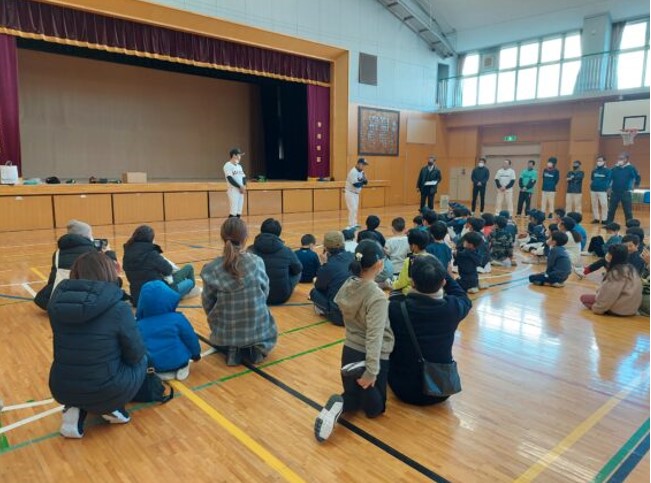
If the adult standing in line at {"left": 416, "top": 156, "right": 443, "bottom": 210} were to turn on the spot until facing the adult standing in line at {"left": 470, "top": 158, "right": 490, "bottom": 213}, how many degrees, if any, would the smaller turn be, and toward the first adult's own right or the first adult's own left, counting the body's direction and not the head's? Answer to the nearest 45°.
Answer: approximately 135° to the first adult's own left

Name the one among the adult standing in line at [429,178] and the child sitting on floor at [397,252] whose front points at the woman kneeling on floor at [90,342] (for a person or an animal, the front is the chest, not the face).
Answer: the adult standing in line

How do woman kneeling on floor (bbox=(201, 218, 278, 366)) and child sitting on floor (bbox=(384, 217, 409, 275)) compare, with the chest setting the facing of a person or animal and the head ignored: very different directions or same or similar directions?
same or similar directions

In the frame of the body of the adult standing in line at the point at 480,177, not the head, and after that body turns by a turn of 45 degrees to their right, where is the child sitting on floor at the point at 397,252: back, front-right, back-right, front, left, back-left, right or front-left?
front-left

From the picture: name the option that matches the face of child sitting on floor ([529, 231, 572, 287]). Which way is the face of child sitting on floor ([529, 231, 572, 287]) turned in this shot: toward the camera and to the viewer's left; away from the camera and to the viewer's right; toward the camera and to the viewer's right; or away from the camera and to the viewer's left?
away from the camera and to the viewer's left

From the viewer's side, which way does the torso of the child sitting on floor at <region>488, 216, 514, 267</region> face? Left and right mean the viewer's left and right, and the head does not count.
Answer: facing away from the viewer

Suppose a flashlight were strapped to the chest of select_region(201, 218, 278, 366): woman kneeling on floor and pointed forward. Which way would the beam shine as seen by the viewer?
away from the camera

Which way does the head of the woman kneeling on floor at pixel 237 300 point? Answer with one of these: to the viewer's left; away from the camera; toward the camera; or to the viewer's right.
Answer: away from the camera

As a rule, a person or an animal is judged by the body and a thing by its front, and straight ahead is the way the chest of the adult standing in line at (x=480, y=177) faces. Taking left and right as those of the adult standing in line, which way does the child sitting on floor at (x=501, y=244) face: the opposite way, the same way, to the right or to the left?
the opposite way

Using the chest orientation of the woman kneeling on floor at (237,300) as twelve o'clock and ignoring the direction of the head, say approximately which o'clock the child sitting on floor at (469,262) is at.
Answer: The child sitting on floor is roughly at 2 o'clock from the woman kneeling on floor.

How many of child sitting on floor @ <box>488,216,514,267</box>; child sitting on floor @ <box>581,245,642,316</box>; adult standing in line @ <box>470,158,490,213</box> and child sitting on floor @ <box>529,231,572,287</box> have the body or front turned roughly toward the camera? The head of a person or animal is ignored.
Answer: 1
